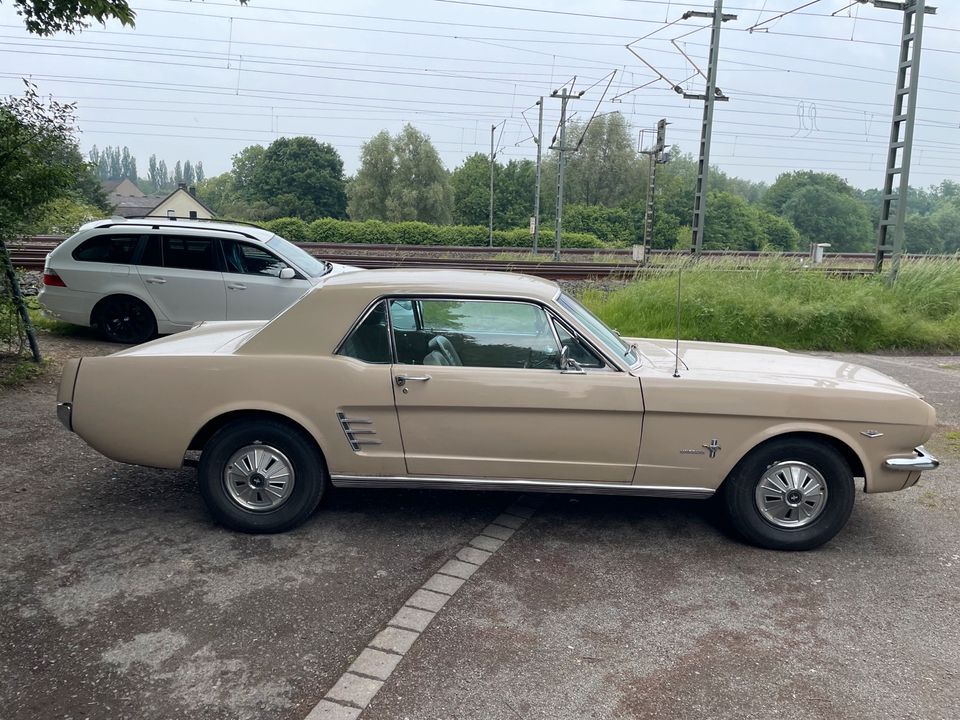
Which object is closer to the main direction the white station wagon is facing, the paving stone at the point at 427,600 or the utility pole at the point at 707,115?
the utility pole

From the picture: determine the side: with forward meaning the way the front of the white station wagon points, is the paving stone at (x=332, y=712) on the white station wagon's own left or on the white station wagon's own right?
on the white station wagon's own right

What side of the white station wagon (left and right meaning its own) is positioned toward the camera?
right

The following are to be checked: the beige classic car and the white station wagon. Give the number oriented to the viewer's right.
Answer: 2

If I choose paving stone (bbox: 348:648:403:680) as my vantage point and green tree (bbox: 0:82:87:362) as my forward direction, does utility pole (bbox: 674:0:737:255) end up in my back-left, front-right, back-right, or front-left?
front-right

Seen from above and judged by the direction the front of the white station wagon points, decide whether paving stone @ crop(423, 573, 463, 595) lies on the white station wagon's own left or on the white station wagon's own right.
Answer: on the white station wagon's own right

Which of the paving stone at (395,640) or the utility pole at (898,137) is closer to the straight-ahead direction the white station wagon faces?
the utility pole

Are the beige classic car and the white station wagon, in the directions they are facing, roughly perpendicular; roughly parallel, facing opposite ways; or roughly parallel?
roughly parallel

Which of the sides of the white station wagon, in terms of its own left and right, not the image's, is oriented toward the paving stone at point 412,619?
right

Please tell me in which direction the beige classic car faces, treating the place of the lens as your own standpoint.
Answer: facing to the right of the viewer

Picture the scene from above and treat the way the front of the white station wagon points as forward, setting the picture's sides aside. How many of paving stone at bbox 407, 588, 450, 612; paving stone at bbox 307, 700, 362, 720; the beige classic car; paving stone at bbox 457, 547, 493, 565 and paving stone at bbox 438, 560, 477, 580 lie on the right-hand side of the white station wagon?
5

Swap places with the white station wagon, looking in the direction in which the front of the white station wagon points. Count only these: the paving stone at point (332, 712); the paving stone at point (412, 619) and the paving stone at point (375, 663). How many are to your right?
3

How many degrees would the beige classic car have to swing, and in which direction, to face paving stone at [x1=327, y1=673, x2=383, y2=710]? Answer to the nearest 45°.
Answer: approximately 90° to its right

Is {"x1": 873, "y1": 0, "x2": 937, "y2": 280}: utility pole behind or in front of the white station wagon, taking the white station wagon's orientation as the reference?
in front
